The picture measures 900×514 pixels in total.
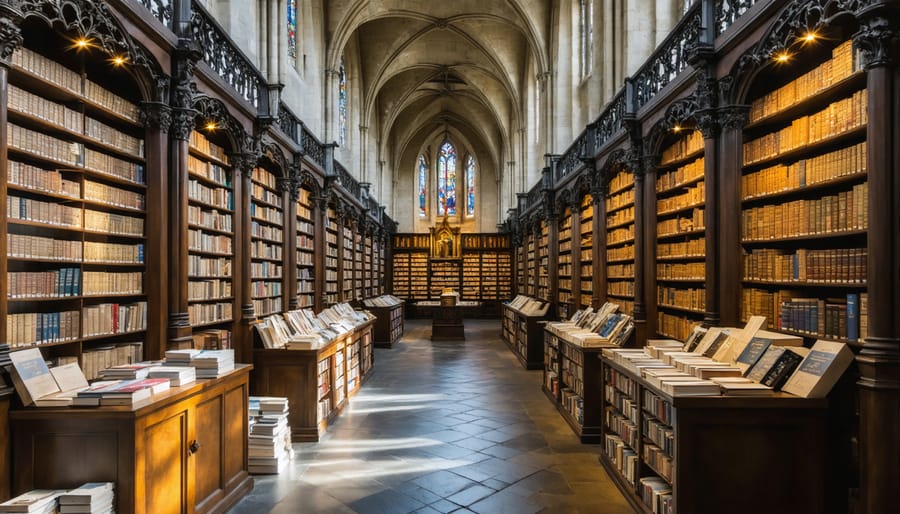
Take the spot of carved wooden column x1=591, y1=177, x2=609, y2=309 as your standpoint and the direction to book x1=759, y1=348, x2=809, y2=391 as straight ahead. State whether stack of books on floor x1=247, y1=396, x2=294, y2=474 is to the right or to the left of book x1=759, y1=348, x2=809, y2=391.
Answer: right

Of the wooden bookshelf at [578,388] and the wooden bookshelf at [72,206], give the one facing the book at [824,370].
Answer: the wooden bookshelf at [72,206]

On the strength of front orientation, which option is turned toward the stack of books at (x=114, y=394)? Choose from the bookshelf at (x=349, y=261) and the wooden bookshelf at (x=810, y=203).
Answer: the wooden bookshelf

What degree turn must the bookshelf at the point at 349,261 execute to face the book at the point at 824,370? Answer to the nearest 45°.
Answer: approximately 90° to its right

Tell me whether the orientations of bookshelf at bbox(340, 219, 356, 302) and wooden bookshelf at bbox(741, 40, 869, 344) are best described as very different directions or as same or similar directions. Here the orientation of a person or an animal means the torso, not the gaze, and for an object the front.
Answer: very different directions

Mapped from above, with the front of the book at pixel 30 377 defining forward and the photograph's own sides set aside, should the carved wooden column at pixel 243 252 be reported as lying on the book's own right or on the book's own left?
on the book's own left

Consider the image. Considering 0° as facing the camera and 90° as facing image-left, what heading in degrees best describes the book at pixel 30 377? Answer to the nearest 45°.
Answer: approximately 315°

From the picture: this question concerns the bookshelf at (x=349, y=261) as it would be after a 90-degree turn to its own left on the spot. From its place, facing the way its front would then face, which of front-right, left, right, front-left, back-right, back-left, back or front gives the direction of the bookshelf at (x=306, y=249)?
back

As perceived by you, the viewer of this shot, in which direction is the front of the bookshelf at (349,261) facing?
facing to the right of the viewer
